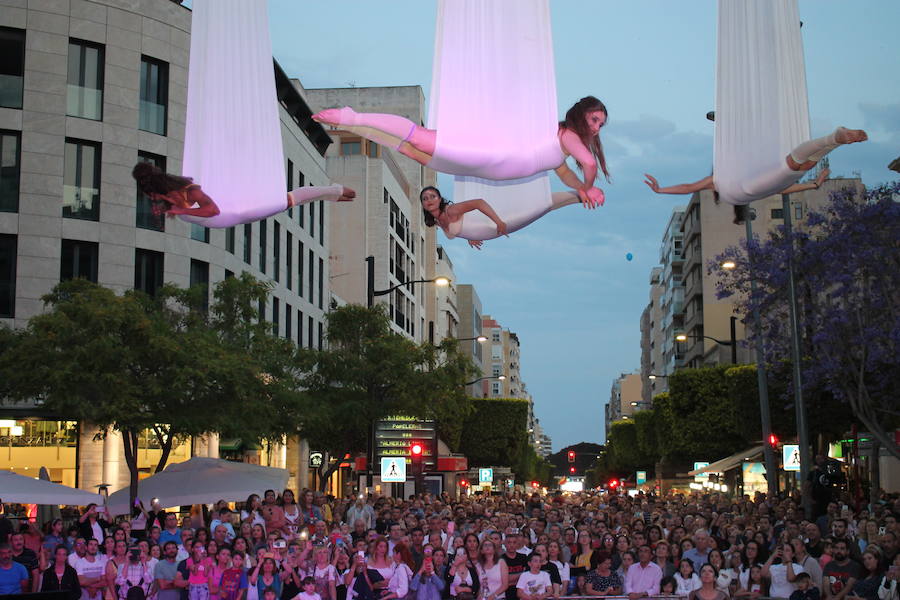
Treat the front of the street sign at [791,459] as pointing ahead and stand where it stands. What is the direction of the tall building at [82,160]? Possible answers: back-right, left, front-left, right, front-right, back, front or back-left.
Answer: right

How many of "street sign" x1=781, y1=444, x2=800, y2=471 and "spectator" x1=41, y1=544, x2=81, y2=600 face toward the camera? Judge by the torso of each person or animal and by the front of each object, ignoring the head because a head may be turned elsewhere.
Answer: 2

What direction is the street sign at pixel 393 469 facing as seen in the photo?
toward the camera

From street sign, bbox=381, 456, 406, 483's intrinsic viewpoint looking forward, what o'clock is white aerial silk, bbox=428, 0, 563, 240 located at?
The white aerial silk is roughly at 12 o'clock from the street sign.

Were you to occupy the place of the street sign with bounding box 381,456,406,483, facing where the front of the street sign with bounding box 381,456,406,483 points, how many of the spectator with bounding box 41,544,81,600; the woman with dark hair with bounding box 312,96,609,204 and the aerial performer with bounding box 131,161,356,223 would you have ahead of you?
3

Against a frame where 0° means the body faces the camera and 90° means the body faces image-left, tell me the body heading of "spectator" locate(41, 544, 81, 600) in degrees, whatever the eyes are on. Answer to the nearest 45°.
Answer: approximately 0°

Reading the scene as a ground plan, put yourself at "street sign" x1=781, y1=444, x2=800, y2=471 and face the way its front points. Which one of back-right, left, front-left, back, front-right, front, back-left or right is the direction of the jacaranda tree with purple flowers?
front

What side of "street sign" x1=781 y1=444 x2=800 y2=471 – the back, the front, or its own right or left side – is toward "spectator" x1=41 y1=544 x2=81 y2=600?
front

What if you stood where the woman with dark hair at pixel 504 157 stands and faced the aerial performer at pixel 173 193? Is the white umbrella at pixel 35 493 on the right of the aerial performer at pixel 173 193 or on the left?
right

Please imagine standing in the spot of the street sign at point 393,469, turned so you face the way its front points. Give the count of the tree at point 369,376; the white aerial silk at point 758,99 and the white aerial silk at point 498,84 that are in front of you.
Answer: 2

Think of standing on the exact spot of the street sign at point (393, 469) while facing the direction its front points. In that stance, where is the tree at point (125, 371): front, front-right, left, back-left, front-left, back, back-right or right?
front-right

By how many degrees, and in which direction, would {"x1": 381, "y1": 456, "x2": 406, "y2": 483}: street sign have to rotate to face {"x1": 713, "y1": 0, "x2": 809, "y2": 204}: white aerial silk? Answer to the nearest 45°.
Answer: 0° — it already faces it

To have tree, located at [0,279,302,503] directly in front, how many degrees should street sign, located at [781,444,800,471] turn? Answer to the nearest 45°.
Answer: approximately 45° to its right

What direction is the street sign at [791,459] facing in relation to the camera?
toward the camera

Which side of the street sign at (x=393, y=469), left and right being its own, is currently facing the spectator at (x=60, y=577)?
front
